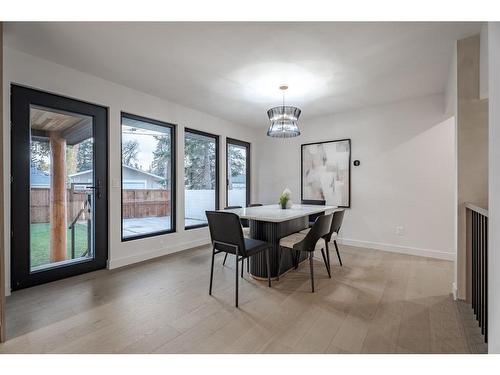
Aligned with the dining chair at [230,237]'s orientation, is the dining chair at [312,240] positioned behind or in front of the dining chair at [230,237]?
in front

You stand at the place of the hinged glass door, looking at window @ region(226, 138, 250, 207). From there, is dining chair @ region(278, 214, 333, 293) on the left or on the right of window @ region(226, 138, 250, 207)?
right

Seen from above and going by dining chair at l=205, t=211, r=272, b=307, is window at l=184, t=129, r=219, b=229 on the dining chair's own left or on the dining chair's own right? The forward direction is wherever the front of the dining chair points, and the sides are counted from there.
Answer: on the dining chair's own left

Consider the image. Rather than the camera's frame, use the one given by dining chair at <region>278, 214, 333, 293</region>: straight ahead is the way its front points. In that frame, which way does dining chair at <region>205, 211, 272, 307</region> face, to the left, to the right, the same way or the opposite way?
to the right

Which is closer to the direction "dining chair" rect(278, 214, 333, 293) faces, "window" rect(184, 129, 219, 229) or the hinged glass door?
the window

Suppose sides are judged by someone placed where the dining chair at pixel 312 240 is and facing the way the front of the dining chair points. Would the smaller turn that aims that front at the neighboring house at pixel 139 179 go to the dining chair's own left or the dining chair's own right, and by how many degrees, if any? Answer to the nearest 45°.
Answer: approximately 45° to the dining chair's own left

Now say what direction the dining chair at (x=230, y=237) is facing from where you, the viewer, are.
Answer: facing away from the viewer and to the right of the viewer

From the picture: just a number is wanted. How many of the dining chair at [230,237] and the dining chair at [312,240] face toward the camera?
0

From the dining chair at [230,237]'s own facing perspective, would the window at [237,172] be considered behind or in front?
in front

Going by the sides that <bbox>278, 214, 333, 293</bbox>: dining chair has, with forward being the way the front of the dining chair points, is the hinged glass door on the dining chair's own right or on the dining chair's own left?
on the dining chair's own left

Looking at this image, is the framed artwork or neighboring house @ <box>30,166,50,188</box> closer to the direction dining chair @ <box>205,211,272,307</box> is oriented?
the framed artwork

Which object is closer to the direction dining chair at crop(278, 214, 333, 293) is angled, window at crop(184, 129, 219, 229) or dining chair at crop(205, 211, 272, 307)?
the window

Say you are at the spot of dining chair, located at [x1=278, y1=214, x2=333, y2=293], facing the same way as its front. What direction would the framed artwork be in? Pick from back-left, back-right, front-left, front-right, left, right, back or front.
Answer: front-right

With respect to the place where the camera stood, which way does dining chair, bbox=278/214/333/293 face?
facing away from the viewer and to the left of the viewer

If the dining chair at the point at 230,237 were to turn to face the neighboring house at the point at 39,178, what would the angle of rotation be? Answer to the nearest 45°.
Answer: approximately 135° to its left
